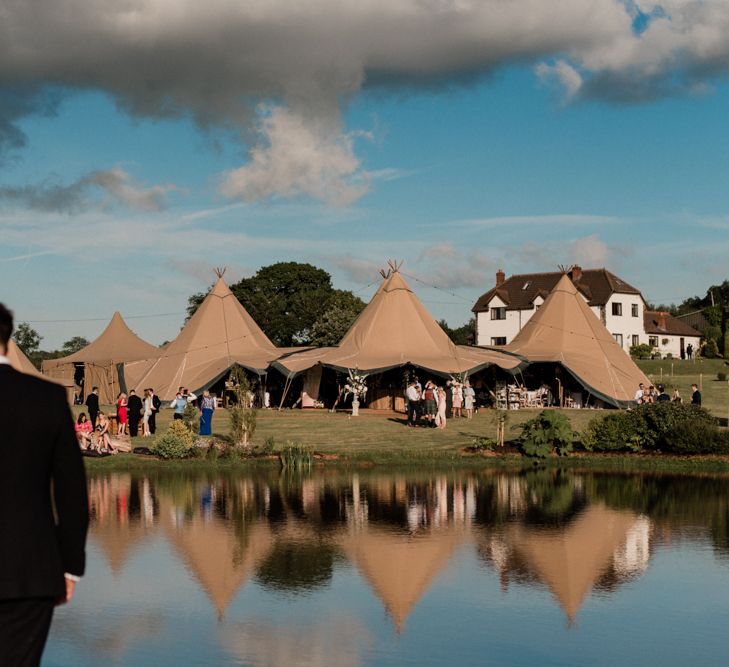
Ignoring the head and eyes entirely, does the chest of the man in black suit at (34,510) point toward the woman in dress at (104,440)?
yes

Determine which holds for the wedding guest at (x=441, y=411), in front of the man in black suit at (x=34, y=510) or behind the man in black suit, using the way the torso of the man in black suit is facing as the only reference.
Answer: in front

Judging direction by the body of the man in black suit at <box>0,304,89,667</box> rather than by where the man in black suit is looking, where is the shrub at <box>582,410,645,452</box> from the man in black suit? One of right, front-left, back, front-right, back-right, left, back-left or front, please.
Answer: front-right

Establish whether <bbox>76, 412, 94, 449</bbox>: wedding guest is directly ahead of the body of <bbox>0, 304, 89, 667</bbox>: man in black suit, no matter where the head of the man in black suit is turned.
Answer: yes

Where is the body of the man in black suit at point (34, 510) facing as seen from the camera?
away from the camera

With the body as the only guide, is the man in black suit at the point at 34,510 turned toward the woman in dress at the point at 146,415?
yes

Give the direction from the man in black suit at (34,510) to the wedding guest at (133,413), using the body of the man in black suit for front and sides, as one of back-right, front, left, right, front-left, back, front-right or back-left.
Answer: front

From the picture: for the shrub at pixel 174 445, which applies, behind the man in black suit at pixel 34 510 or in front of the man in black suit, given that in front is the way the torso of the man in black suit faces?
in front

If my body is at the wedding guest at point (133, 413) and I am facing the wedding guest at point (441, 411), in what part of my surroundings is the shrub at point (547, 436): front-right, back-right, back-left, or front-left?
front-right

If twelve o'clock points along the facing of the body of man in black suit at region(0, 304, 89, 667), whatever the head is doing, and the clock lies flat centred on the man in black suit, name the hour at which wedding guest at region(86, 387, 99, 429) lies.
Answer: The wedding guest is roughly at 12 o'clock from the man in black suit.

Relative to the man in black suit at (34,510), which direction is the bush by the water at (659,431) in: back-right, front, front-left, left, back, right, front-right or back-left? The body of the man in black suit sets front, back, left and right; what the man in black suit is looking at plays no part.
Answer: front-right

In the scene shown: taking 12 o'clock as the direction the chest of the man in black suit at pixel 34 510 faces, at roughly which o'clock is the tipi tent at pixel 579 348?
The tipi tent is roughly at 1 o'clock from the man in black suit.
